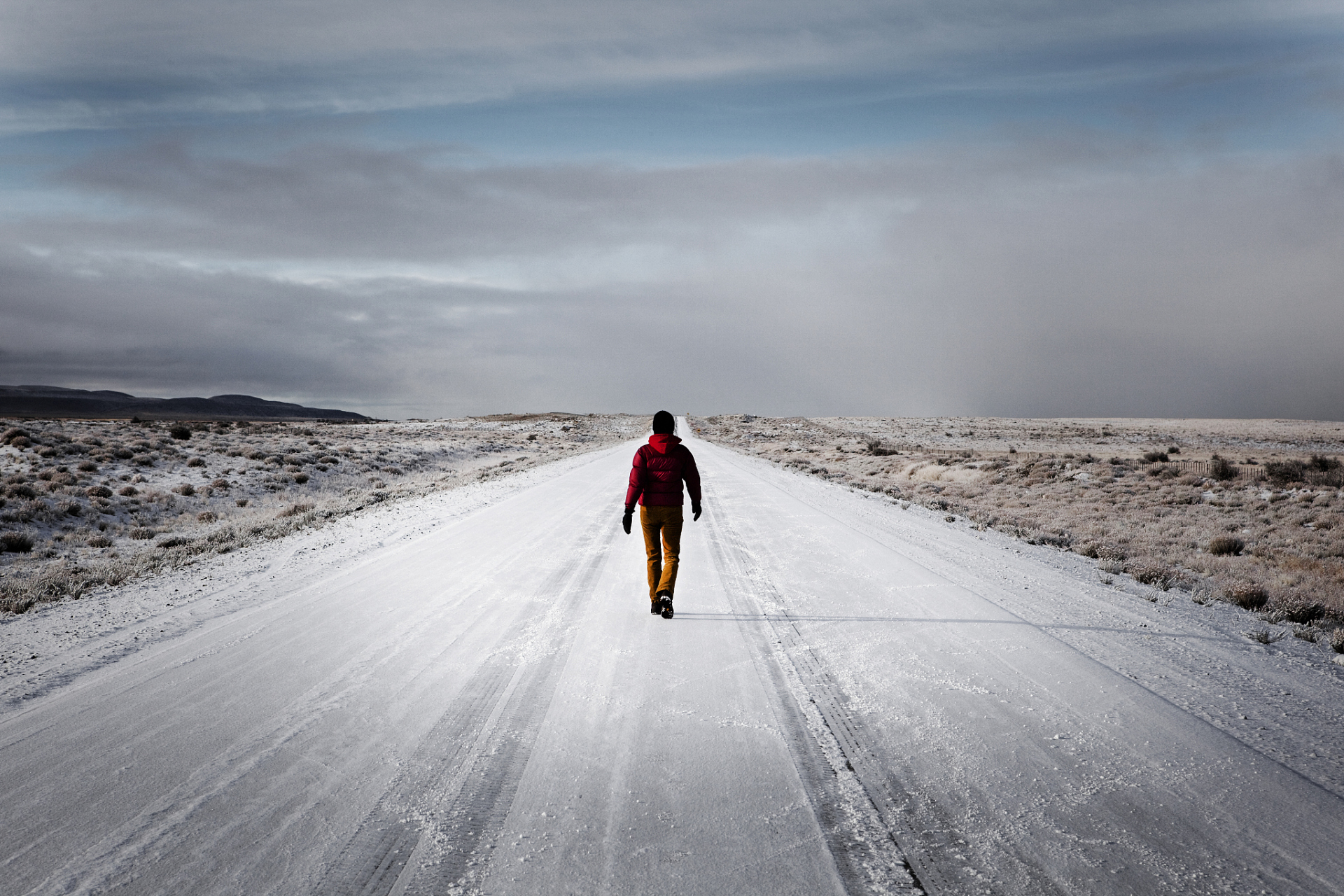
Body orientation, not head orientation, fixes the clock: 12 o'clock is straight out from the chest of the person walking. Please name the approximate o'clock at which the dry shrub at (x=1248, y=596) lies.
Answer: The dry shrub is roughly at 3 o'clock from the person walking.

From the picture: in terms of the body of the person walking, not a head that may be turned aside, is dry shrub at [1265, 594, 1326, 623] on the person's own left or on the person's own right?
on the person's own right

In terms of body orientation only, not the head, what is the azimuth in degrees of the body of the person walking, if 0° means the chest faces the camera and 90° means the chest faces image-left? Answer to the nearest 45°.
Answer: approximately 180°

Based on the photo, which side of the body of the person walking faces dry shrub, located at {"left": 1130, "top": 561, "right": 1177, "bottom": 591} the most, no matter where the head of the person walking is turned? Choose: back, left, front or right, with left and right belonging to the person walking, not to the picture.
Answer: right

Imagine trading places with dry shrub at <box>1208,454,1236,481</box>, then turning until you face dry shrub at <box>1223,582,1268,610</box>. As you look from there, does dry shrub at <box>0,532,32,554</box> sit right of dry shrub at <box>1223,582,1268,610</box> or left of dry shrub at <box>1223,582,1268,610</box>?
right

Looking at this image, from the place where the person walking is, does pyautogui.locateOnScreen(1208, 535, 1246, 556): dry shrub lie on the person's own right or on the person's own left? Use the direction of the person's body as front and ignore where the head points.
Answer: on the person's own right

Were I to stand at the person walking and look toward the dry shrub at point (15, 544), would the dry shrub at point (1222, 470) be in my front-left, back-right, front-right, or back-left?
back-right

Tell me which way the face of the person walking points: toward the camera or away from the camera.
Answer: away from the camera

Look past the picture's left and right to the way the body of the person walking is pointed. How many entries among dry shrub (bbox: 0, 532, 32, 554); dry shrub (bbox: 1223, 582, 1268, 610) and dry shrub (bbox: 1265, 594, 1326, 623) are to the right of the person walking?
2
